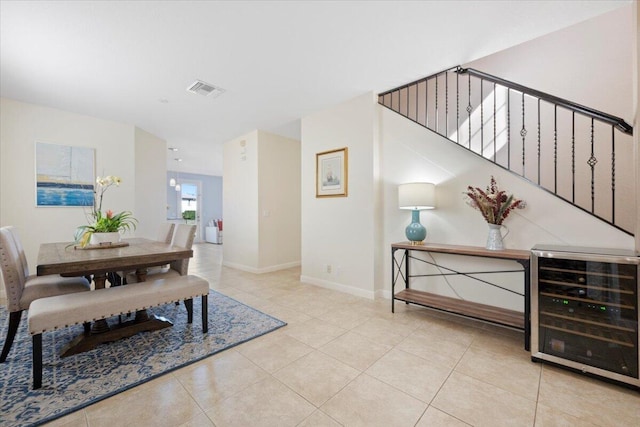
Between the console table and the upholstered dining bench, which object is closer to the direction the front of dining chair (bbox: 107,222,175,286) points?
the upholstered dining bench

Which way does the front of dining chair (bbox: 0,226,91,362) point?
to the viewer's right

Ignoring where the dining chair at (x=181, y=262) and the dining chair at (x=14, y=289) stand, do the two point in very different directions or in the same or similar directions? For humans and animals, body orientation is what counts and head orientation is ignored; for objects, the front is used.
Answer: very different directions

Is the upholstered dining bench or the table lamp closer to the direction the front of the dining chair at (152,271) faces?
the upholstered dining bench

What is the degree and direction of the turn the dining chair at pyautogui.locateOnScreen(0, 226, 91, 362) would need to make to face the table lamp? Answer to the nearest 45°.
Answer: approximately 45° to its right

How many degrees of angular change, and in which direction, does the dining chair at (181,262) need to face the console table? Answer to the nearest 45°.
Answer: approximately 90° to its left
